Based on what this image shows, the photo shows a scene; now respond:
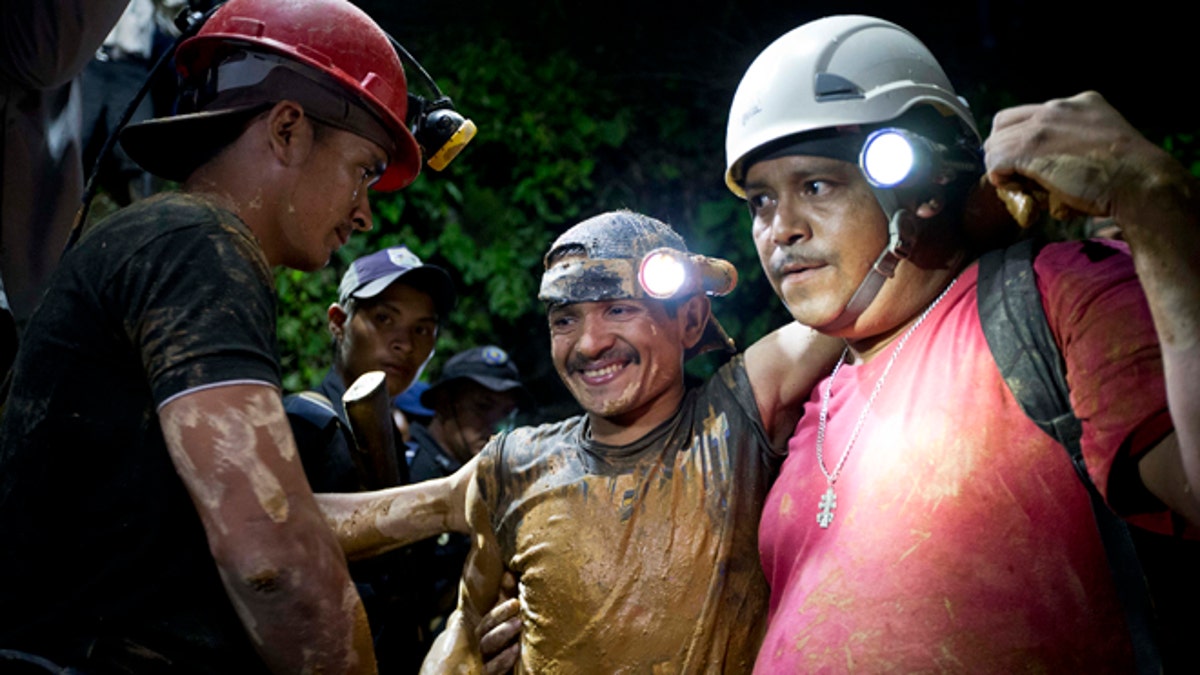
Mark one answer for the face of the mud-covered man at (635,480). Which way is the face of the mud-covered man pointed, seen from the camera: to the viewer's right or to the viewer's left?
to the viewer's left

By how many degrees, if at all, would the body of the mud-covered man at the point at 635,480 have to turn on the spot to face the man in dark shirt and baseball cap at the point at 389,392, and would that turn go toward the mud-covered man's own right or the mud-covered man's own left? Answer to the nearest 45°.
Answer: approximately 135° to the mud-covered man's own right

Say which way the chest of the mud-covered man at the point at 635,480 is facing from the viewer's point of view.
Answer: toward the camera

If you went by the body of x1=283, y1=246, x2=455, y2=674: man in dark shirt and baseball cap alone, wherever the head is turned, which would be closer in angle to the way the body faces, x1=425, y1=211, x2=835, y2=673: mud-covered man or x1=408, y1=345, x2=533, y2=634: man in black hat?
the mud-covered man

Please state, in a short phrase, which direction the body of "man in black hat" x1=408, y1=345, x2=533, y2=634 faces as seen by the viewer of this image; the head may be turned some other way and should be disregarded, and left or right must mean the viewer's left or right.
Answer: facing the viewer and to the right of the viewer

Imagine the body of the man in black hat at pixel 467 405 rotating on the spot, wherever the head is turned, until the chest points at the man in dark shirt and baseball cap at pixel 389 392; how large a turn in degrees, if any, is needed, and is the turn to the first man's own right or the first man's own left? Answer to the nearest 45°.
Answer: approximately 45° to the first man's own right

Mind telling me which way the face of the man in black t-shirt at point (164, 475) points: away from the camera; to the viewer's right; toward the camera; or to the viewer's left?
to the viewer's right

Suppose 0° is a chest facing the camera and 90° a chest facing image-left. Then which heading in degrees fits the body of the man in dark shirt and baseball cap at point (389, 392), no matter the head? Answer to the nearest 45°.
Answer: approximately 315°

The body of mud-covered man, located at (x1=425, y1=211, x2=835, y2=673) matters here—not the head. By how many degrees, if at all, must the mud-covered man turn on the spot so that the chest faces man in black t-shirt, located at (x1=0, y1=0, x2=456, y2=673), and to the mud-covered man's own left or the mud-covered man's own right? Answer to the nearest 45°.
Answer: approximately 45° to the mud-covered man's own right

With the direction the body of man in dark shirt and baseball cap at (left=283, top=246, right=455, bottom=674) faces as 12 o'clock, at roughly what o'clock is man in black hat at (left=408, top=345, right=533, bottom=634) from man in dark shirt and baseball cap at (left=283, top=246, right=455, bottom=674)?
man in black hat at (left=408, top=345, right=533, bottom=634) is roughly at 8 o'clock from man in dark shirt and baseball cap at (left=283, top=246, right=455, bottom=674).

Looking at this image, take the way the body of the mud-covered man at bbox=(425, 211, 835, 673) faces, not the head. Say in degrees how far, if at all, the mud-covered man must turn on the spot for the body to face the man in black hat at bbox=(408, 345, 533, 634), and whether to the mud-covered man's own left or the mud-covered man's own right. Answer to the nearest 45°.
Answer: approximately 180°

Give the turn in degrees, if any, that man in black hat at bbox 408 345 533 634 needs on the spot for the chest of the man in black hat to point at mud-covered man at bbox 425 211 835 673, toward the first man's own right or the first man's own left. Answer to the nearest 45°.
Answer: approximately 45° to the first man's own right
